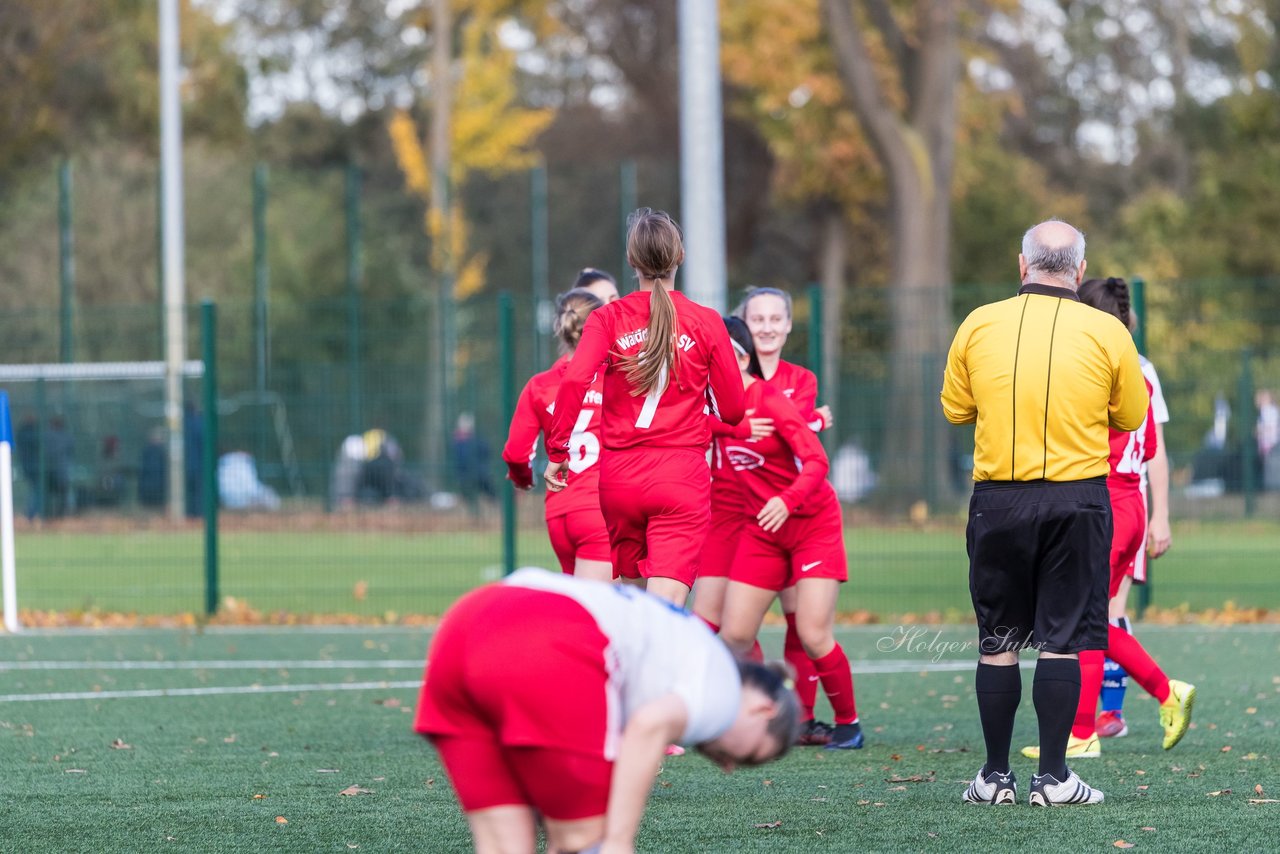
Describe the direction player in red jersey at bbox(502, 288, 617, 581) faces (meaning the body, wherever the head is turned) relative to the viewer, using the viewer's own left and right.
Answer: facing away from the viewer and to the right of the viewer

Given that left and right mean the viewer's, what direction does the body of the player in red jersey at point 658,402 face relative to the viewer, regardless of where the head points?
facing away from the viewer

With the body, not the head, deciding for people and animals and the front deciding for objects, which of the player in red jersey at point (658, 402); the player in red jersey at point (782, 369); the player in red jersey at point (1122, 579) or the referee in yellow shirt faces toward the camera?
the player in red jersey at point (782, 369)

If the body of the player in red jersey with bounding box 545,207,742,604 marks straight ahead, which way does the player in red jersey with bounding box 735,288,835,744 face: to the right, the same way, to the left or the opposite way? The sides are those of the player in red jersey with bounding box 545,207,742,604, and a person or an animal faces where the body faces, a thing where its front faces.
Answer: the opposite way

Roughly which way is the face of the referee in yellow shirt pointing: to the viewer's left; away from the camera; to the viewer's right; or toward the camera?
away from the camera

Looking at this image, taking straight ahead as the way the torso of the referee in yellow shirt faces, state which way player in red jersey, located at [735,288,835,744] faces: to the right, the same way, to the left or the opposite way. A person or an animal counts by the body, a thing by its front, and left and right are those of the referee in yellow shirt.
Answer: the opposite way

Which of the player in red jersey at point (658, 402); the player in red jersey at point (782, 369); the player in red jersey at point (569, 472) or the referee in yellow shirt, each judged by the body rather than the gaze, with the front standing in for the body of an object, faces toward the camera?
the player in red jersey at point (782, 369)

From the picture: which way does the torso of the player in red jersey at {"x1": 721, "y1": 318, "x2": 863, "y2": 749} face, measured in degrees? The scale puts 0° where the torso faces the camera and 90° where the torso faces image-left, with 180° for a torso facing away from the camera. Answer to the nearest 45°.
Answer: approximately 45°

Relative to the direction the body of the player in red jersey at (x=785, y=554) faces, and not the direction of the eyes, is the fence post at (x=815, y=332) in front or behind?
behind

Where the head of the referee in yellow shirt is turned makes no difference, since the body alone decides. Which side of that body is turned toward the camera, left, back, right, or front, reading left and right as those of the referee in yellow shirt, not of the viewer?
back

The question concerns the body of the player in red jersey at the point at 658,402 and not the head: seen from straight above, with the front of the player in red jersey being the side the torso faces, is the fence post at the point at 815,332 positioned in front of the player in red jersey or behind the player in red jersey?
in front

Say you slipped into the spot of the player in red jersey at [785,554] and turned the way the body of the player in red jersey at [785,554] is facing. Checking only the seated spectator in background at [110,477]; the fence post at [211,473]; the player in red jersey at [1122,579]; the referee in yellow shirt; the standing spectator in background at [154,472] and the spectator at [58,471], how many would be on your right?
4

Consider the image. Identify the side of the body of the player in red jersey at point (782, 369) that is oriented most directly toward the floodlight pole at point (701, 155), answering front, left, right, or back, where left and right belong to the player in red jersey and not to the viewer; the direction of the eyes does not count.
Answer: back

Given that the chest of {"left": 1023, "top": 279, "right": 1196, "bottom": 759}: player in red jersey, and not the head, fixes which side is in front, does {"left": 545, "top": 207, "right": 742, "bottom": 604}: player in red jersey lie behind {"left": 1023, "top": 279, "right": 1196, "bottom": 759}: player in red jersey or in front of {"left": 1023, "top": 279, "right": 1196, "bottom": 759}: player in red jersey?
in front
